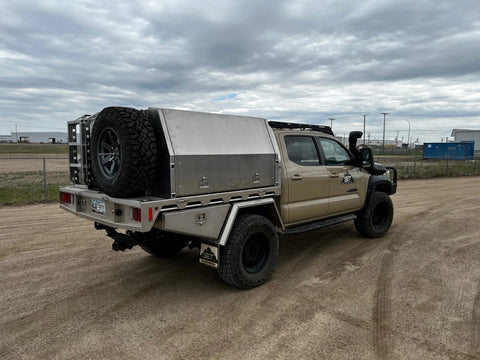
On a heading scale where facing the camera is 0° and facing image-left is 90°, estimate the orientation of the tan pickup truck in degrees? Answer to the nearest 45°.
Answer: approximately 225°
